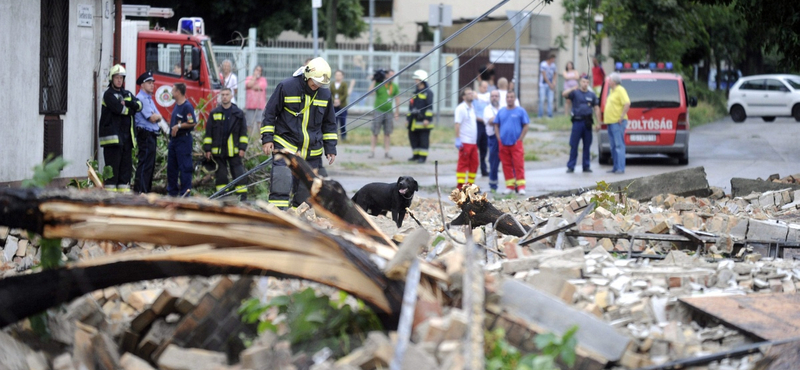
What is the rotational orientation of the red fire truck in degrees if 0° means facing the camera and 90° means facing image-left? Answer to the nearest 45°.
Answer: approximately 315°

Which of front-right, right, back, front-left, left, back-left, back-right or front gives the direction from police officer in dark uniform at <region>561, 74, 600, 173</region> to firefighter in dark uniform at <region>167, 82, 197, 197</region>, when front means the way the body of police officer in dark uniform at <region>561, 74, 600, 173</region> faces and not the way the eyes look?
front-right

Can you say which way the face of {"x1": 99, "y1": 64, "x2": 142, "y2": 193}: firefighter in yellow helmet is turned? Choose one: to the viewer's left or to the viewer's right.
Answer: to the viewer's right

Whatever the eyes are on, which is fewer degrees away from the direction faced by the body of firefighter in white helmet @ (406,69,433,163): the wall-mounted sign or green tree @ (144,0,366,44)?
the wall-mounted sign

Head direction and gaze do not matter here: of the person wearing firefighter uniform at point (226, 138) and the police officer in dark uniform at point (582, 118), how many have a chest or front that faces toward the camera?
2

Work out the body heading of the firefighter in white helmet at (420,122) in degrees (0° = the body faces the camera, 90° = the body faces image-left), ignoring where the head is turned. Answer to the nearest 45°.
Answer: approximately 45°

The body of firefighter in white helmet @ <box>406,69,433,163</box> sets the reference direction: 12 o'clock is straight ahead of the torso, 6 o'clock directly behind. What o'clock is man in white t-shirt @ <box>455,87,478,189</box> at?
The man in white t-shirt is roughly at 10 o'clock from the firefighter in white helmet.

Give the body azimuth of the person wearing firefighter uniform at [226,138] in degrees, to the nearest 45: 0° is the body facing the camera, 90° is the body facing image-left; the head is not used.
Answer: approximately 0°
